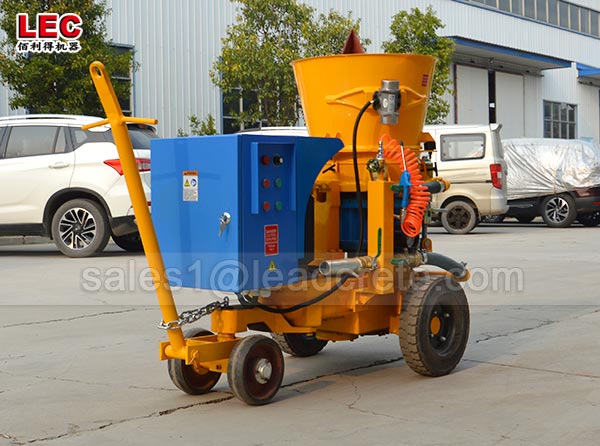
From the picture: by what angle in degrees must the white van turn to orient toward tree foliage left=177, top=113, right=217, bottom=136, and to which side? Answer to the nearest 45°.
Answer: approximately 45° to its right

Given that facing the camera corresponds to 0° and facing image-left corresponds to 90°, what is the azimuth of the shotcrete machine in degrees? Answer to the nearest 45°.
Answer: approximately 45°

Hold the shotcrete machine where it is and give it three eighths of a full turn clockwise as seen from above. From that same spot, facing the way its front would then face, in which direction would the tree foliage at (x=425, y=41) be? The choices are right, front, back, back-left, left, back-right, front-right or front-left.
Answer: front

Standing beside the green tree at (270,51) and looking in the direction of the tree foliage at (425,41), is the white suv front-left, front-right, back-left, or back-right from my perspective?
back-right

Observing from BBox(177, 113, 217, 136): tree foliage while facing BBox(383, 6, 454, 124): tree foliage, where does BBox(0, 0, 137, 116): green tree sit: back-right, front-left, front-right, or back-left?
back-right

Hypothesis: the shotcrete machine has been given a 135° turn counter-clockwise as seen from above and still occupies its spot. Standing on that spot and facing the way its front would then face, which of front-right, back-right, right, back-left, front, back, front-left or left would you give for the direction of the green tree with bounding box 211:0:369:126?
left
